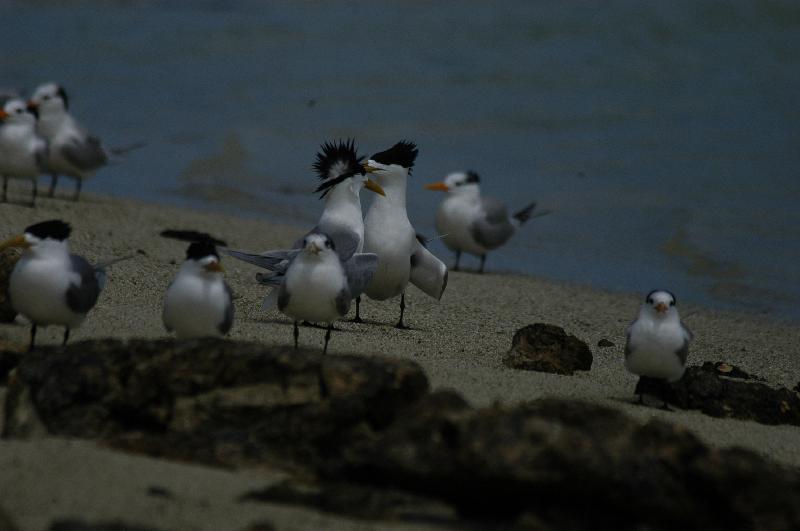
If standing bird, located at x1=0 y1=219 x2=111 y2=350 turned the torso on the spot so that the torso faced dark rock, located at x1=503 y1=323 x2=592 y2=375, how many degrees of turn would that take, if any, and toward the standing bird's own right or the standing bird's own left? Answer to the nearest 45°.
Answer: approximately 135° to the standing bird's own left

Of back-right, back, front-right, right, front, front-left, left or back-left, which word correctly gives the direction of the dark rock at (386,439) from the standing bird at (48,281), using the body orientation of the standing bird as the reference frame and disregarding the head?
left

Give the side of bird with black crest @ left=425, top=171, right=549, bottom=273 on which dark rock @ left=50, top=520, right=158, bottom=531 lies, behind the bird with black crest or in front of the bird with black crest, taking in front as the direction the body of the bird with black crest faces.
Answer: in front

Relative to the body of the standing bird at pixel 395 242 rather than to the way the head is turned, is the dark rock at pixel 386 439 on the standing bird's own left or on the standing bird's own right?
on the standing bird's own left

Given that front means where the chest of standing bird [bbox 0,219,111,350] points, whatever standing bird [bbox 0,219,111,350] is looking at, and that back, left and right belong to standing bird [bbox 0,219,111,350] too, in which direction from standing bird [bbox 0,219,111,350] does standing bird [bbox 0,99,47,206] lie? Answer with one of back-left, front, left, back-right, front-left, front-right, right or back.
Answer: back-right

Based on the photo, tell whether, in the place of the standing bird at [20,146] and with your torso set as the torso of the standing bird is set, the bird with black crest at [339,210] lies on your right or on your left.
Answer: on your left

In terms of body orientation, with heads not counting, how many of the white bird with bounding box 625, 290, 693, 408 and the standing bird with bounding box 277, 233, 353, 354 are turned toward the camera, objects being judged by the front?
2

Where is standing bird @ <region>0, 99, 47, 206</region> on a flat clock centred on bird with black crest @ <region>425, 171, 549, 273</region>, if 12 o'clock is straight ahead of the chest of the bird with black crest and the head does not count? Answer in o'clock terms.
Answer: The standing bird is roughly at 1 o'clock from the bird with black crest.

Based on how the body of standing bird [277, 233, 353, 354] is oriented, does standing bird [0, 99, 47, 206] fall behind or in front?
behind

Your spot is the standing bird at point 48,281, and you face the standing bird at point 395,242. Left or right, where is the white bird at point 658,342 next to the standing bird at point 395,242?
right
